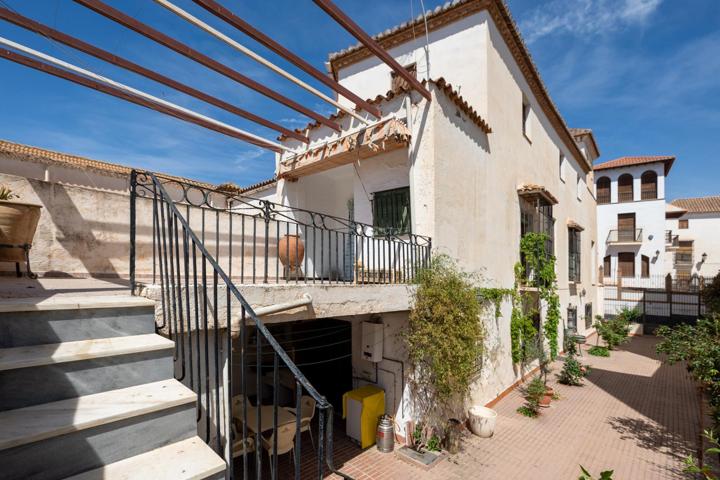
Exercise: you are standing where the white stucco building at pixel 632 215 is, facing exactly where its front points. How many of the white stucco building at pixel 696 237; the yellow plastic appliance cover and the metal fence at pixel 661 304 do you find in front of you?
2

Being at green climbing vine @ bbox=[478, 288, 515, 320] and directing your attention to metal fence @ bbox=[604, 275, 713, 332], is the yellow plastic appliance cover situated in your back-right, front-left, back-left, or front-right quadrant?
back-left

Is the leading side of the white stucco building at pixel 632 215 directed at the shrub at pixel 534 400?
yes

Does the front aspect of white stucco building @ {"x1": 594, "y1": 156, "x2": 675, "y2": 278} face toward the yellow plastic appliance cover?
yes

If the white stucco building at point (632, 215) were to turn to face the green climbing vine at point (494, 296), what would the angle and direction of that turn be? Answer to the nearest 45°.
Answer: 0° — it already faces it

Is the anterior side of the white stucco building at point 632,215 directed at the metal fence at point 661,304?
yes

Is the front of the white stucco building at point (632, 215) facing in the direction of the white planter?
yes

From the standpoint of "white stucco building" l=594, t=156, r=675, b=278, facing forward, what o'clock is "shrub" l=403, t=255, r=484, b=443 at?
The shrub is roughly at 12 o'clock from the white stucco building.

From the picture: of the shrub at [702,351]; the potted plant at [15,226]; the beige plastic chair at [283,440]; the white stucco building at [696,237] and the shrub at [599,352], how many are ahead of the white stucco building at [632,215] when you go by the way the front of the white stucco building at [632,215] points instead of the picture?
4
